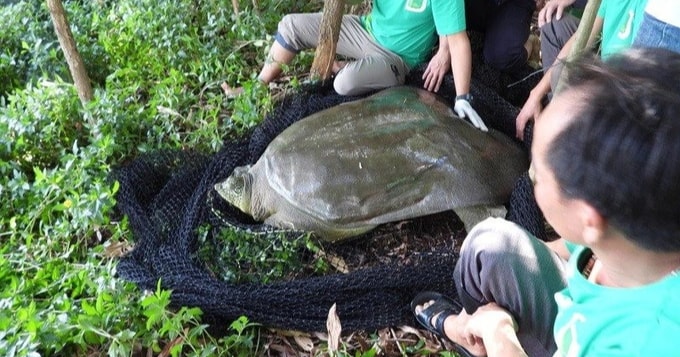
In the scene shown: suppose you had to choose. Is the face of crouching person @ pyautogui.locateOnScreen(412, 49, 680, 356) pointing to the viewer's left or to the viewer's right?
to the viewer's left

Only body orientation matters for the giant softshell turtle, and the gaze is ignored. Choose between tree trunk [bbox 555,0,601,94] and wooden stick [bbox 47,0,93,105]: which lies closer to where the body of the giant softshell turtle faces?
the wooden stick

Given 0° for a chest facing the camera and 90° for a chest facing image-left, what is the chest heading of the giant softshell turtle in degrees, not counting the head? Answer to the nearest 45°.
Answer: approximately 90°

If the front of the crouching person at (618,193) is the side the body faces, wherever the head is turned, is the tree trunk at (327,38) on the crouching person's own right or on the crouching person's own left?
on the crouching person's own right

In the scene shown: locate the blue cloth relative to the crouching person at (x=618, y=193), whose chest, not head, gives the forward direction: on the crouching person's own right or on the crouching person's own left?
on the crouching person's own right

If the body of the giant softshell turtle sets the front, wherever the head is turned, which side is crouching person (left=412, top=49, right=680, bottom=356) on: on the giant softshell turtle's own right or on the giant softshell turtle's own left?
on the giant softshell turtle's own left

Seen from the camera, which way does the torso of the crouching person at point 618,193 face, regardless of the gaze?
to the viewer's left

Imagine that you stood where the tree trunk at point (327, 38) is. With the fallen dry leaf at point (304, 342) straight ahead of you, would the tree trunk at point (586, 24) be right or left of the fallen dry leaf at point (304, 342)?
left

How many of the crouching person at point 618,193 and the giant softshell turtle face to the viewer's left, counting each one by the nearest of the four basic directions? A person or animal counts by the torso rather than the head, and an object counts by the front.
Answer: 2

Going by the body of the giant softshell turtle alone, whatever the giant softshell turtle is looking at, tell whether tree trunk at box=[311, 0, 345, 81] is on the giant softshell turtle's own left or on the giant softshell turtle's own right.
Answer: on the giant softshell turtle's own right

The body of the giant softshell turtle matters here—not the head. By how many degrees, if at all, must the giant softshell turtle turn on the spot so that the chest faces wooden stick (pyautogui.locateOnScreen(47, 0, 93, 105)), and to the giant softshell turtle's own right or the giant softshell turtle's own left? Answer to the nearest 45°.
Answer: approximately 45° to the giant softshell turtle's own right

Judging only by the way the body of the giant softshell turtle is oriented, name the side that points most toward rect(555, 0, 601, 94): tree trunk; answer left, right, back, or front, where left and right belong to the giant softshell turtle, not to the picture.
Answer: back
